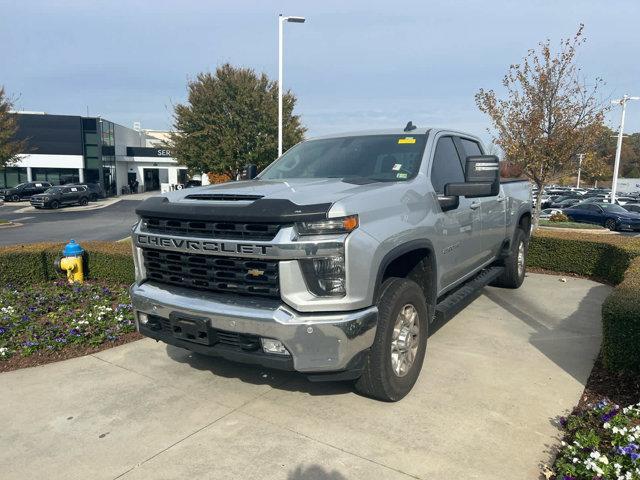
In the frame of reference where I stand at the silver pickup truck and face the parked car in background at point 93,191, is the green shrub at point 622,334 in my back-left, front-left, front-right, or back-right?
back-right

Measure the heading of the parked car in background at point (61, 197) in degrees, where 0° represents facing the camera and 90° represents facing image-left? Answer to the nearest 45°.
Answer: approximately 45°

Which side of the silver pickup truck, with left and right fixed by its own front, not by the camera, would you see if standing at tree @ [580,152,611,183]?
back

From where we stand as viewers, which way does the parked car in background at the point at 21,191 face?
facing the viewer and to the left of the viewer

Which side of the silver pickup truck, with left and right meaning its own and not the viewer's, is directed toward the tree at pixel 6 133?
right

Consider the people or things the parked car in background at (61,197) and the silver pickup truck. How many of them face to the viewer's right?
0

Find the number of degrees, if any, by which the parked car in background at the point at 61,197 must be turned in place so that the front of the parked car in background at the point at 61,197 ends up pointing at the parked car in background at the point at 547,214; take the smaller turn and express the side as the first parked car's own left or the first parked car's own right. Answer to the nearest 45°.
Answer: approximately 90° to the first parked car's own left
